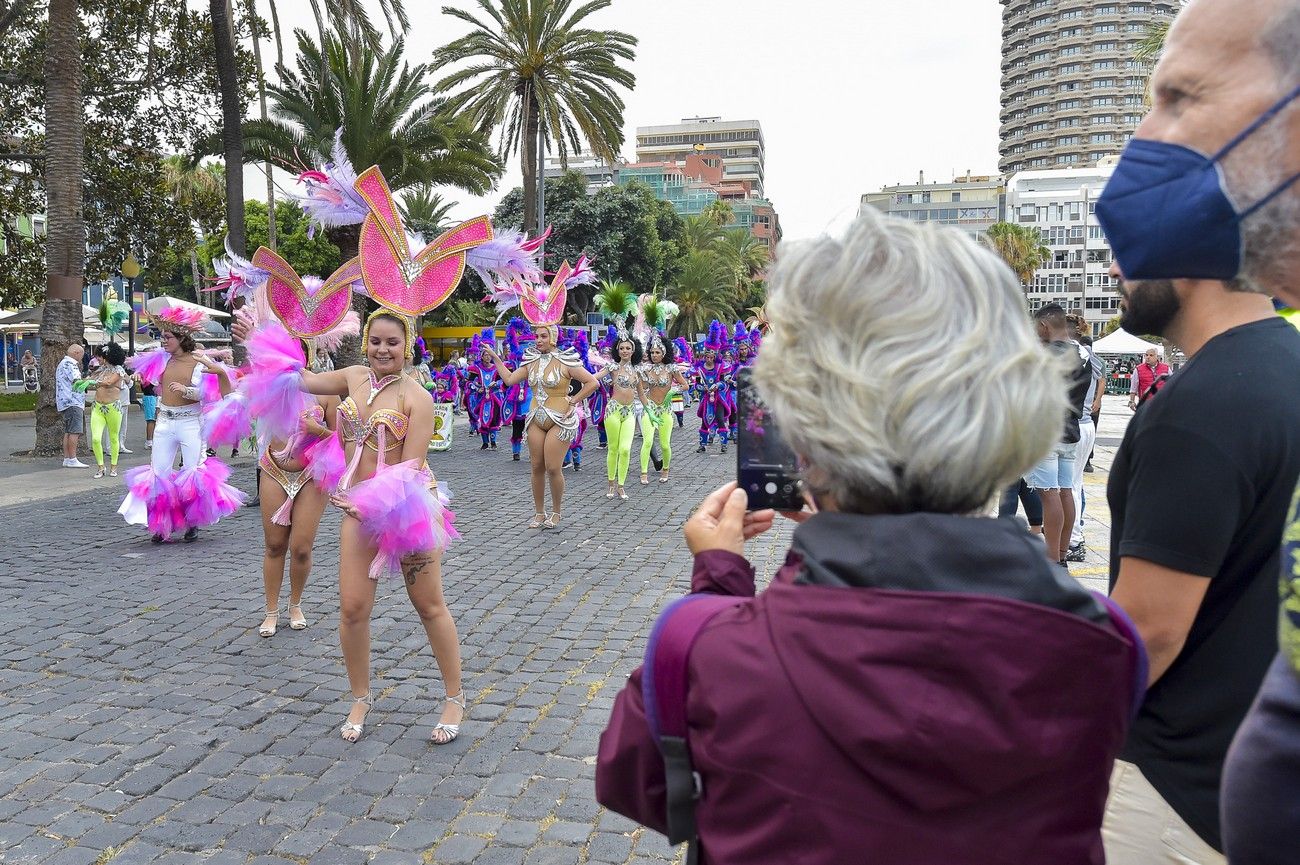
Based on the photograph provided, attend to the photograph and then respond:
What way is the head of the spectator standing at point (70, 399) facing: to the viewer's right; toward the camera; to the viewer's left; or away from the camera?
to the viewer's right

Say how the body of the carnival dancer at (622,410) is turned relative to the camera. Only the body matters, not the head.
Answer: toward the camera

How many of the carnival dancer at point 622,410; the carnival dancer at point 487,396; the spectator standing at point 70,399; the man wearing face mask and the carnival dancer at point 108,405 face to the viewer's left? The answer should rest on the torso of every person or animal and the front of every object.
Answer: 1

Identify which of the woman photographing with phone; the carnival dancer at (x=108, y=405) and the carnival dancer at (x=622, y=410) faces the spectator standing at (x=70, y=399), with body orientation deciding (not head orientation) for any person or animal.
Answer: the woman photographing with phone

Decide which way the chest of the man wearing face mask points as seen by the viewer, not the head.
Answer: to the viewer's left

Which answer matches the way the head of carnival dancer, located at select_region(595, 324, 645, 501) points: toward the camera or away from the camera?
toward the camera

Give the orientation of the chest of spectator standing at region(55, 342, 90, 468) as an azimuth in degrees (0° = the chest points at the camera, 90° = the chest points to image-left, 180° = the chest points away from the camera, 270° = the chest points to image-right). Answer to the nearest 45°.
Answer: approximately 270°

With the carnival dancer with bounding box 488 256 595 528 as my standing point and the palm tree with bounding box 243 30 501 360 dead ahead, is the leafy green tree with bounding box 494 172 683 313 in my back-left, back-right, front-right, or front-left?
front-right

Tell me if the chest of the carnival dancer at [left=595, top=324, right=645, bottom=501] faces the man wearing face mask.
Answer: yes

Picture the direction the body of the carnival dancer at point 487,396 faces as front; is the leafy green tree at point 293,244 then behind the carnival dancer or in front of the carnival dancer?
behind

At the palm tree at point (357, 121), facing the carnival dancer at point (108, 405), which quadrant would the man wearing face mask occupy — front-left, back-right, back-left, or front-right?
front-left

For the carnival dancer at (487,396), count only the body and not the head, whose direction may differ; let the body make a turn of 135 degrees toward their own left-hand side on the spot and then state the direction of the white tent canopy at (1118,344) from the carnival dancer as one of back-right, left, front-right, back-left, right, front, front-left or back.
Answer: front

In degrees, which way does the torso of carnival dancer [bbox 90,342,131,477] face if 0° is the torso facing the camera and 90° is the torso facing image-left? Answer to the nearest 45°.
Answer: approximately 0°

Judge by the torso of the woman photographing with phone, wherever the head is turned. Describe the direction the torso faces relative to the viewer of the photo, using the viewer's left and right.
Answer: facing away from the viewer and to the left of the viewer
